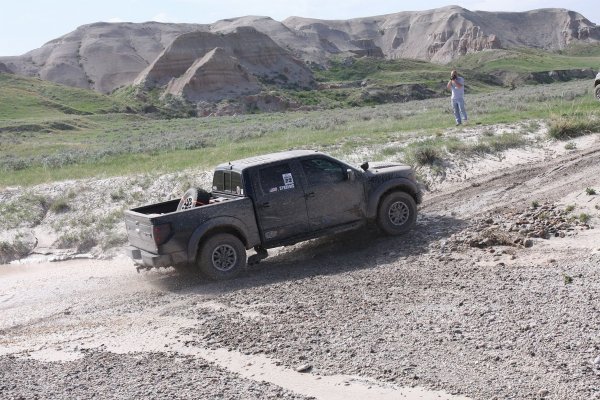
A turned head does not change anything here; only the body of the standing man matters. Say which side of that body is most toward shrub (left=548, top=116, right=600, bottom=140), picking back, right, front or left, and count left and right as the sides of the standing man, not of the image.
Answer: left

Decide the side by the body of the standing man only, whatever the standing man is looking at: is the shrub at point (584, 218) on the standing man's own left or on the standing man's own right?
on the standing man's own left

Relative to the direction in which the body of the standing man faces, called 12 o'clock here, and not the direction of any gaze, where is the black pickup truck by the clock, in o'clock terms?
The black pickup truck is roughly at 11 o'clock from the standing man.

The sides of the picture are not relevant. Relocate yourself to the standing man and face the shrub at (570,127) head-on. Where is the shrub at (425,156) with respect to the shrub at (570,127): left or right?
right

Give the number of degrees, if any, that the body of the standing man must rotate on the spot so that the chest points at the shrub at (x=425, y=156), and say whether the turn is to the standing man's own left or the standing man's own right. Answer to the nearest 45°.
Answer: approximately 45° to the standing man's own left

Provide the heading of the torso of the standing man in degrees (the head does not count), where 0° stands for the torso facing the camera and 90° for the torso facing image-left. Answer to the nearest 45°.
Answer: approximately 45°

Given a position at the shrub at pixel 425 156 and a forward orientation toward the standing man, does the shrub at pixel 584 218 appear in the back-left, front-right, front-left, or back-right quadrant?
back-right
